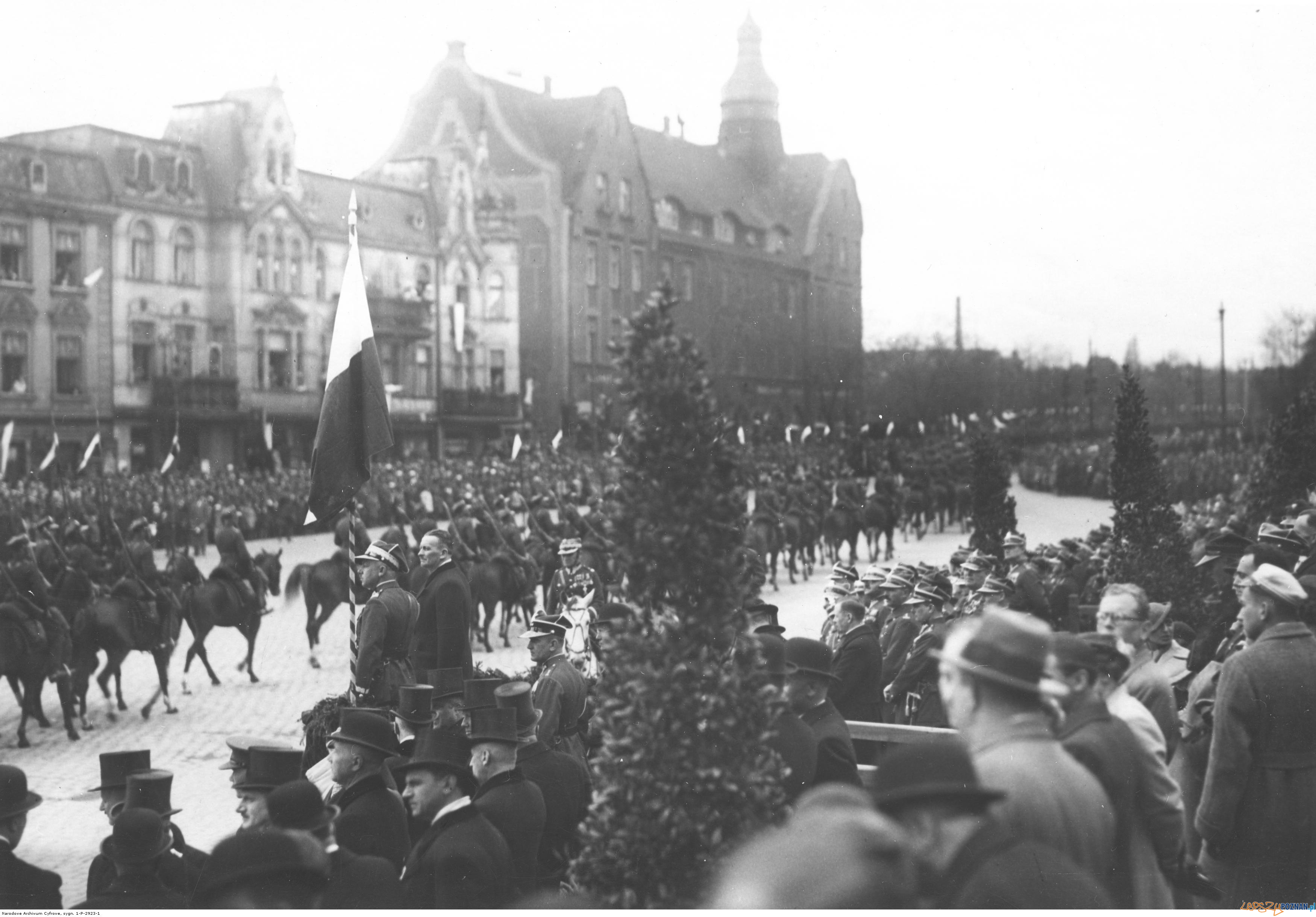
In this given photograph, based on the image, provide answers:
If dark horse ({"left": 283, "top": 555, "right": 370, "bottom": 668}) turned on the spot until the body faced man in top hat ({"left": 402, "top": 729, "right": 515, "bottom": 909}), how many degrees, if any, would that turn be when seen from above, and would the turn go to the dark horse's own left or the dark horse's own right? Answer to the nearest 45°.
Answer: approximately 90° to the dark horse's own right

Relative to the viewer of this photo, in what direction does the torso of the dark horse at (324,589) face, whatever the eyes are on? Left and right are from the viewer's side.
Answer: facing to the right of the viewer

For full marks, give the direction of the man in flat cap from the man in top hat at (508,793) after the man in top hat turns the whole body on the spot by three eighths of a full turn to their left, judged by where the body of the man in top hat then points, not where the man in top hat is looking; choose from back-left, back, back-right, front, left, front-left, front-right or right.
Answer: left

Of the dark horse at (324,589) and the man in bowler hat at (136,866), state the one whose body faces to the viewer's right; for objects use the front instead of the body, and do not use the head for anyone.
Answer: the dark horse

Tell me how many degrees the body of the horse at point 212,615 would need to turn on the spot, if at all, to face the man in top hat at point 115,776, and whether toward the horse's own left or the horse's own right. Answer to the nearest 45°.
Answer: approximately 90° to the horse's own right

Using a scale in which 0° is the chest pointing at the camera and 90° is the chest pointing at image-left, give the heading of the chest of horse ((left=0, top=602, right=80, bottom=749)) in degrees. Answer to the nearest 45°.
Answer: approximately 270°

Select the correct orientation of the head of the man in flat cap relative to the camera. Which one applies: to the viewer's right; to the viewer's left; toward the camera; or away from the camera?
to the viewer's left

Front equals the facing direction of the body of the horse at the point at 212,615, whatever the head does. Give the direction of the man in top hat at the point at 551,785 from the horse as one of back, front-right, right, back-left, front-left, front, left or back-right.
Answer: right

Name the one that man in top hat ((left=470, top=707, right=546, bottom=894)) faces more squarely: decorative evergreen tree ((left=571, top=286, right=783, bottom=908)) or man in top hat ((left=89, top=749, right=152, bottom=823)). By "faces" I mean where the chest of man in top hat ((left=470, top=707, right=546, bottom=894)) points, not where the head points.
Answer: the man in top hat

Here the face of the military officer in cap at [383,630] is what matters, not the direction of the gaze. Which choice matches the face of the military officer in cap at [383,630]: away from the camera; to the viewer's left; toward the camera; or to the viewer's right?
to the viewer's left

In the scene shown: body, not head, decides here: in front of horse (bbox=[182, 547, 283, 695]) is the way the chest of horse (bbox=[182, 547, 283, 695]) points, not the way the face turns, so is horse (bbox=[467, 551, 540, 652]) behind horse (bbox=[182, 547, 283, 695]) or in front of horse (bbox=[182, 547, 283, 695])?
in front

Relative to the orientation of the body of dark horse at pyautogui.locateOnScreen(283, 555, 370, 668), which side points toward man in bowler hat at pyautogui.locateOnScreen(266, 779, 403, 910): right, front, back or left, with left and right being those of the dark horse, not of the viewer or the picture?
right

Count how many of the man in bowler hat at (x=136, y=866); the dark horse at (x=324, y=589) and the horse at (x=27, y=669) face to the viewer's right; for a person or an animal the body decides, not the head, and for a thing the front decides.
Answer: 2

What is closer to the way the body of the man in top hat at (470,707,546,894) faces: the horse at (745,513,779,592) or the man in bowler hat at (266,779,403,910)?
the horse
